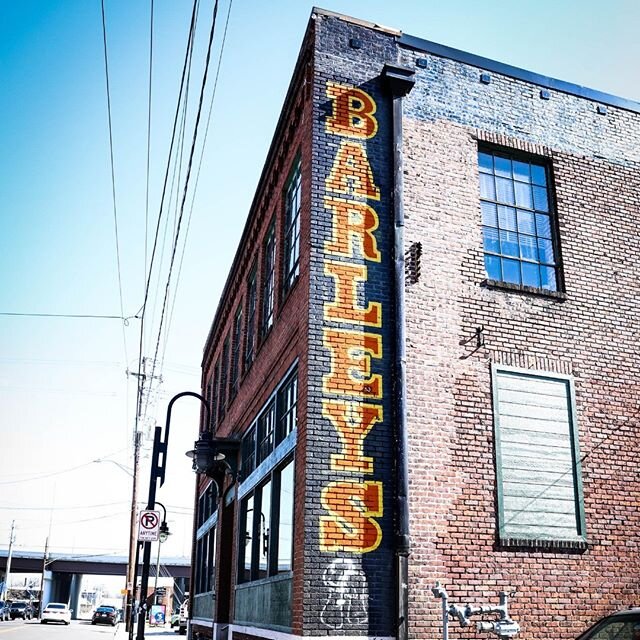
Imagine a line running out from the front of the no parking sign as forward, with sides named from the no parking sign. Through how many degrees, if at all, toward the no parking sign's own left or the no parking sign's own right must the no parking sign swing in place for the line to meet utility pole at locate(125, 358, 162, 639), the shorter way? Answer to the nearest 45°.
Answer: approximately 180°

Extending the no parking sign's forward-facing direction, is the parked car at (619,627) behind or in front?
in front

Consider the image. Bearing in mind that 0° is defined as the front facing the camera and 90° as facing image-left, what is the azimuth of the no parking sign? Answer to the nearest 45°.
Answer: approximately 0°

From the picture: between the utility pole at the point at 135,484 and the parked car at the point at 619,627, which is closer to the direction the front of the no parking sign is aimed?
the parked car
